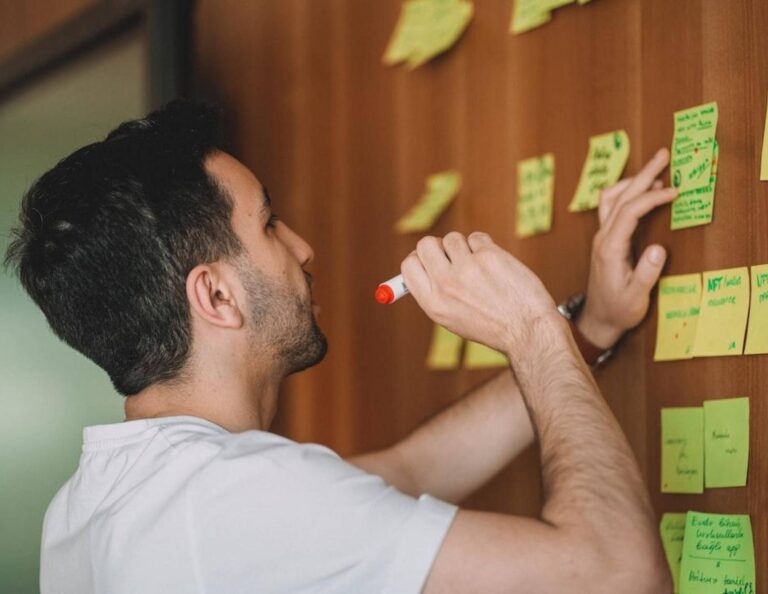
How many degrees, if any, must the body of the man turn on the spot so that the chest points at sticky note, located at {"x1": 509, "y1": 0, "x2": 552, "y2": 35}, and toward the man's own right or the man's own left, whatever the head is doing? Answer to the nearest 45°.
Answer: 0° — they already face it

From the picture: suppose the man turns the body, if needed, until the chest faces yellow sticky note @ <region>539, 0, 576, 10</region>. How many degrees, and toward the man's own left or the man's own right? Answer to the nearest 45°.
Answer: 0° — they already face it

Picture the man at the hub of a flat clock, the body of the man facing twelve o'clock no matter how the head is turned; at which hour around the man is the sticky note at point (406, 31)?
The sticky note is roughly at 11 o'clock from the man.

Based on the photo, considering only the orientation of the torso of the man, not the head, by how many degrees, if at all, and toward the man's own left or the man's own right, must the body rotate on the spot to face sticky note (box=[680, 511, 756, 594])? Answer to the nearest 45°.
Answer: approximately 45° to the man's own right

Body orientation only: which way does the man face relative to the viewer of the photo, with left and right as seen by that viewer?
facing away from the viewer and to the right of the viewer

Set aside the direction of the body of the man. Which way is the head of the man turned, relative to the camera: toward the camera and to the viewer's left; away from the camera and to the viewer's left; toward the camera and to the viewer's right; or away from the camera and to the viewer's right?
away from the camera and to the viewer's right

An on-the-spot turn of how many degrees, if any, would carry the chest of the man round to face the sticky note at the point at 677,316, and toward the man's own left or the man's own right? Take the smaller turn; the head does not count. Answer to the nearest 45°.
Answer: approximately 45° to the man's own right
